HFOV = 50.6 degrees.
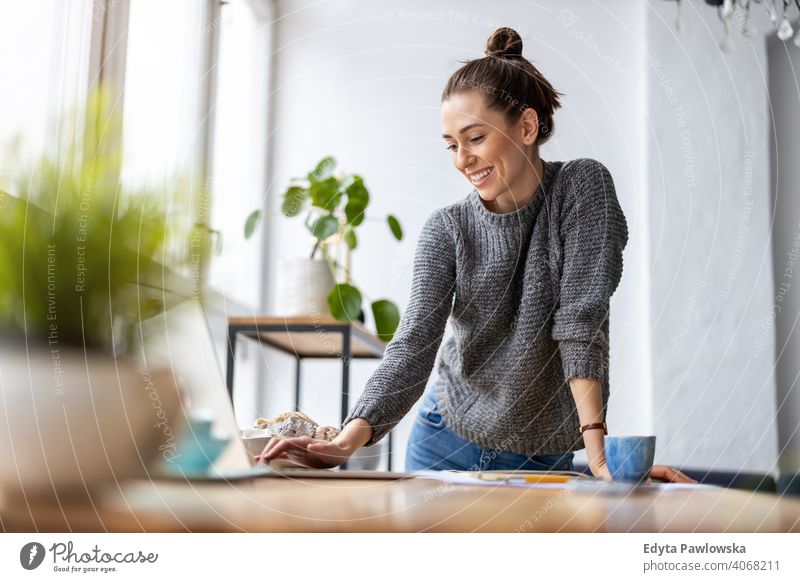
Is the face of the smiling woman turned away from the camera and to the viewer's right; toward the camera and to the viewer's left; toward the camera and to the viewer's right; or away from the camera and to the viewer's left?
toward the camera and to the viewer's left

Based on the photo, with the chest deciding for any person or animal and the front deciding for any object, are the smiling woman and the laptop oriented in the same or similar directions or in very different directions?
very different directions

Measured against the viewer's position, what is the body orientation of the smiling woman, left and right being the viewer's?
facing the viewer and to the left of the viewer

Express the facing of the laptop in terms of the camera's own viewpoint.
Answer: facing away from the viewer and to the right of the viewer

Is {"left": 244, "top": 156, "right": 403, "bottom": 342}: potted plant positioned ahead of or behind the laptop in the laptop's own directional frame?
ahead
